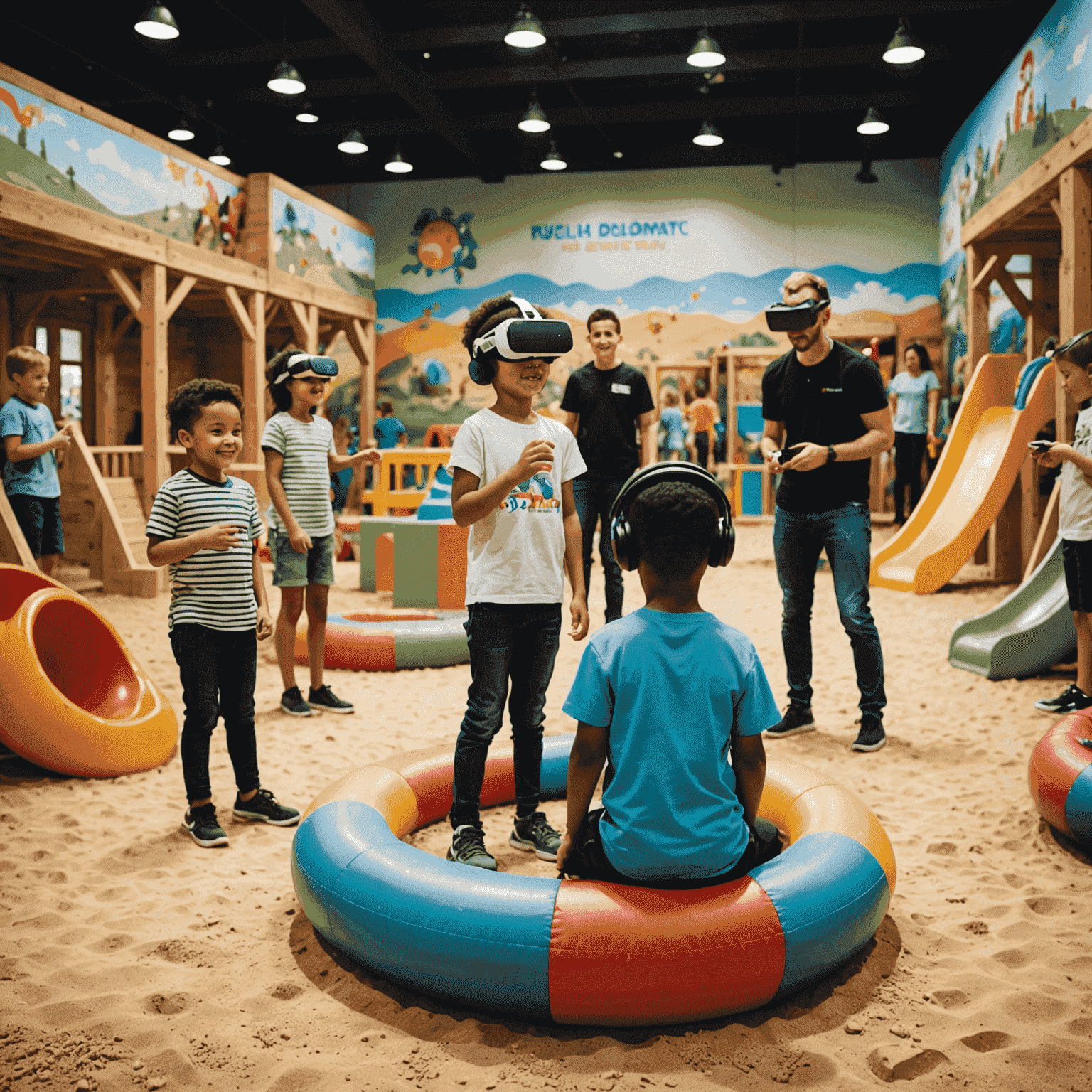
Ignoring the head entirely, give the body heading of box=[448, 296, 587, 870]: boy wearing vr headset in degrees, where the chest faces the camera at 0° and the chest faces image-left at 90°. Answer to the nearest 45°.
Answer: approximately 315°

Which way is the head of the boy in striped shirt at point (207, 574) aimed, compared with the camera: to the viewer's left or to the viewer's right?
to the viewer's right

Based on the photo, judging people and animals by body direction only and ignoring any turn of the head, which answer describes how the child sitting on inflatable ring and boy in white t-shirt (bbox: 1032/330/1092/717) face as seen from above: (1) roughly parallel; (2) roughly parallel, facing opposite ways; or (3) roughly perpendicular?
roughly perpendicular

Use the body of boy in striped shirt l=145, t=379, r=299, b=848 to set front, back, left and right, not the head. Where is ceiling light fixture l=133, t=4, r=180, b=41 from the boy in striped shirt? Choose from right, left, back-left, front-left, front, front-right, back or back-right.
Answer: back-left

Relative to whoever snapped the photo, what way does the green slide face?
facing the viewer and to the left of the viewer

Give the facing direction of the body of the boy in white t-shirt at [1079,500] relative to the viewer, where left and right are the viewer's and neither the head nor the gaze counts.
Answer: facing to the left of the viewer

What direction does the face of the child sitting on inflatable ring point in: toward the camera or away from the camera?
away from the camera

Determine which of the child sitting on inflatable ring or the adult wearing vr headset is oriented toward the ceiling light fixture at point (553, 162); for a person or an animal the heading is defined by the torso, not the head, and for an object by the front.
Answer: the child sitting on inflatable ring

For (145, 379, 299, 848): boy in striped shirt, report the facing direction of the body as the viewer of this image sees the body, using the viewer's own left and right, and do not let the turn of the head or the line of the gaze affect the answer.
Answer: facing the viewer and to the right of the viewer

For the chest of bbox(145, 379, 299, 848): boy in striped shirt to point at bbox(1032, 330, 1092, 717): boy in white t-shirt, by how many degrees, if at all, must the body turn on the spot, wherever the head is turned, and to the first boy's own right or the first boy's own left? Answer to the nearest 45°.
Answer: approximately 45° to the first boy's own left

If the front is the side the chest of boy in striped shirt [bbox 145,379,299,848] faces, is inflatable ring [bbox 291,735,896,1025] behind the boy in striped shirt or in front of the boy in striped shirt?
in front

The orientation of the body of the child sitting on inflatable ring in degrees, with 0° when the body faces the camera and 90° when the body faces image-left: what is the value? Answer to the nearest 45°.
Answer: approximately 180°

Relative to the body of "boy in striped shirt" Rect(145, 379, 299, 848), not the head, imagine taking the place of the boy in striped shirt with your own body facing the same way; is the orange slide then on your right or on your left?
on your left

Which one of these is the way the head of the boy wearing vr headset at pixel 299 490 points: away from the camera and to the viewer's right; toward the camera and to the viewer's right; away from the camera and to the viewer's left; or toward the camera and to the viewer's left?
toward the camera and to the viewer's right
